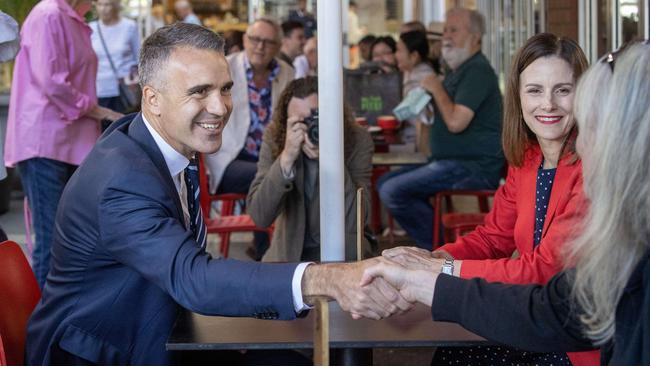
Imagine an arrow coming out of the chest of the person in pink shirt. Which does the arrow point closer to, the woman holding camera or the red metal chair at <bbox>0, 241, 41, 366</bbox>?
the woman holding camera

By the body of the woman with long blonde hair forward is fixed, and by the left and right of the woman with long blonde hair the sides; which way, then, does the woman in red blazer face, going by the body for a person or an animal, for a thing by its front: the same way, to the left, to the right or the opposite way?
to the left

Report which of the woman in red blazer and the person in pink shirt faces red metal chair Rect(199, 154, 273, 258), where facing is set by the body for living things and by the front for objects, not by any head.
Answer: the person in pink shirt

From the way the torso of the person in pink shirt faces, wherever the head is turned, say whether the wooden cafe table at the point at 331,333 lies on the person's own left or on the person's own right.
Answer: on the person's own right

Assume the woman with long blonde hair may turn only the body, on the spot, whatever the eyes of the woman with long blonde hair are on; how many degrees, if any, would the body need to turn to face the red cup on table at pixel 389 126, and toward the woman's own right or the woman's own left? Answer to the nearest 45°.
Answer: approximately 45° to the woman's own right

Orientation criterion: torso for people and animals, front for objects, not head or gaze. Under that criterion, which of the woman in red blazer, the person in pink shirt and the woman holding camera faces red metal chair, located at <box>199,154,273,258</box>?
the person in pink shirt

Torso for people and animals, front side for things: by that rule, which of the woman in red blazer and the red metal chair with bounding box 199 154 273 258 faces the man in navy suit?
the woman in red blazer

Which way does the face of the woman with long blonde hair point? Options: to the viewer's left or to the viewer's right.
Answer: to the viewer's left

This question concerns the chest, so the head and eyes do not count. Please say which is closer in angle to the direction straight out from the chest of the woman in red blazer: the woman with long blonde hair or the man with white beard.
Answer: the woman with long blonde hair
